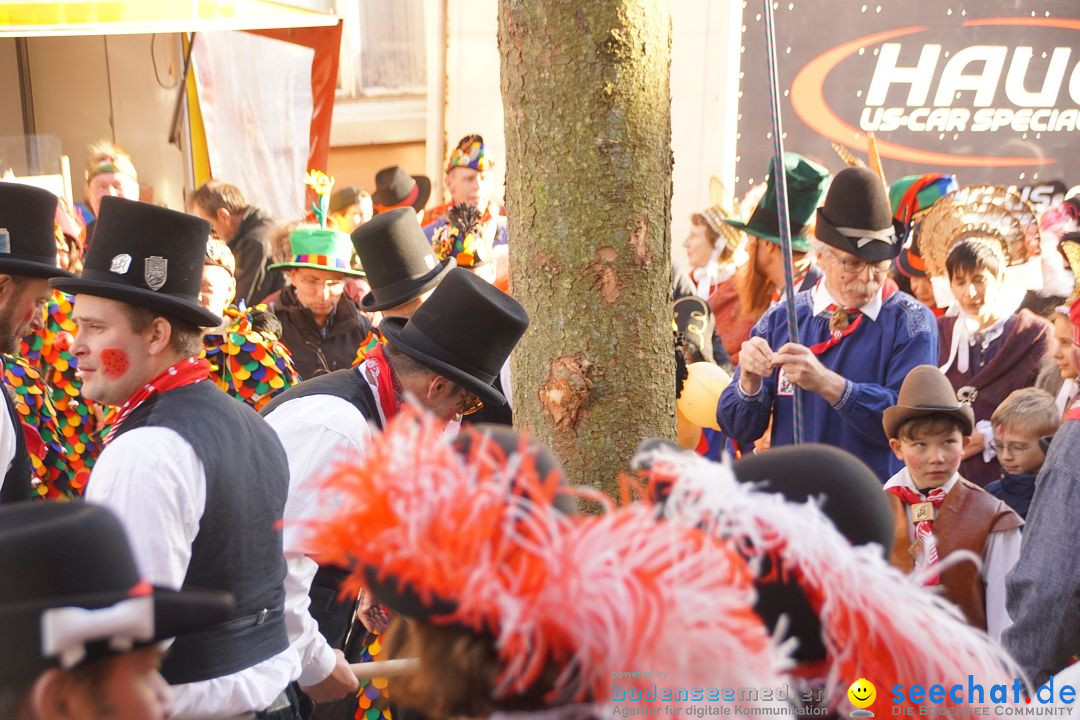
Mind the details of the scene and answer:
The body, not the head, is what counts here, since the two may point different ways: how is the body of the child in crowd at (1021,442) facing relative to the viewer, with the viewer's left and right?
facing the viewer and to the left of the viewer

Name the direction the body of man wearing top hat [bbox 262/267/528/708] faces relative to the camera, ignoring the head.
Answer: to the viewer's right

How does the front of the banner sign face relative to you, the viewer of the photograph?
facing the viewer

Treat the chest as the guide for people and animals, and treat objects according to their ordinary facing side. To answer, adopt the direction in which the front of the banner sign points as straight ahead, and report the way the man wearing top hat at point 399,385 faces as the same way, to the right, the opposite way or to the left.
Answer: to the left

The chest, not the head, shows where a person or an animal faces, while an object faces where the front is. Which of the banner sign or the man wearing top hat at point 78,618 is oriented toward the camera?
the banner sign

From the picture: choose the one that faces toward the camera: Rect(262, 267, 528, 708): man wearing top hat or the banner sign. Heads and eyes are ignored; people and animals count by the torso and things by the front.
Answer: the banner sign

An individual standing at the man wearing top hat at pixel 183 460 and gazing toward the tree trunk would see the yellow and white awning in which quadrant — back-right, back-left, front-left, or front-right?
front-left

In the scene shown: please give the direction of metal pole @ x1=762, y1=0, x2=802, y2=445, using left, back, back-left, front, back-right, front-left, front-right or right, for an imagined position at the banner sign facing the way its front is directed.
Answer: front

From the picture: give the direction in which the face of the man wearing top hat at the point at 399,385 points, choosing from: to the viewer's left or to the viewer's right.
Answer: to the viewer's right

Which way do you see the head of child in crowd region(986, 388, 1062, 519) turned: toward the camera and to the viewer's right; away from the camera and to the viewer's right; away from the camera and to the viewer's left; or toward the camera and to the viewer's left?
toward the camera and to the viewer's left

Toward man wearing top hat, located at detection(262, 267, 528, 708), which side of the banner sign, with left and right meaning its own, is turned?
front
